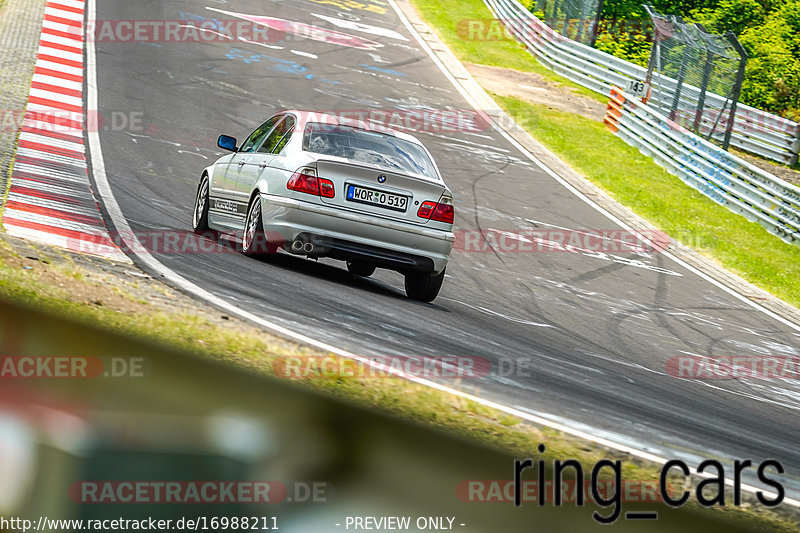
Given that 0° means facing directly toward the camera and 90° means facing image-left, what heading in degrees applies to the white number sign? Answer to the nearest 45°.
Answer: approximately 0°

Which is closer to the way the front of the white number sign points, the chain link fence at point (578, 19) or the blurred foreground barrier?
the blurred foreground barrier

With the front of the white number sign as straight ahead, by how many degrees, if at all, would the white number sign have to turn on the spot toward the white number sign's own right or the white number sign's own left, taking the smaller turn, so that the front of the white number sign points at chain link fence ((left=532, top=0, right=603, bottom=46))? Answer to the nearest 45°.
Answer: approximately 180°

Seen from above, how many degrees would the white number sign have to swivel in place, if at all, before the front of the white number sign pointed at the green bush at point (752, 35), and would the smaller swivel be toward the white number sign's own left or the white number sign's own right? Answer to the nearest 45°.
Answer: approximately 180°

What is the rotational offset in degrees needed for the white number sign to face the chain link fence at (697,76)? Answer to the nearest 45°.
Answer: approximately 45° to its left

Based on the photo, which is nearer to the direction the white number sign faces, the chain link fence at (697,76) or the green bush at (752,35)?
the chain link fence

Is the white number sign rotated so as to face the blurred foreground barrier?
yes

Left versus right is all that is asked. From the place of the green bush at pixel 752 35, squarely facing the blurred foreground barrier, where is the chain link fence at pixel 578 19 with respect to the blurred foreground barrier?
right
